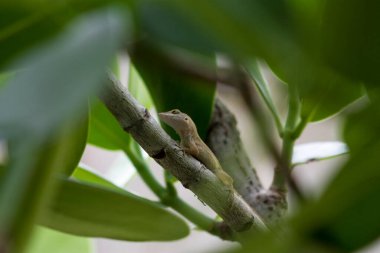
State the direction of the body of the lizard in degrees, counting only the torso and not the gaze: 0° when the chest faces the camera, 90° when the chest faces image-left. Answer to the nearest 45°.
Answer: approximately 90°
